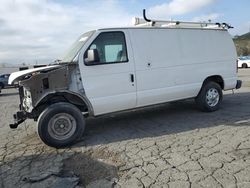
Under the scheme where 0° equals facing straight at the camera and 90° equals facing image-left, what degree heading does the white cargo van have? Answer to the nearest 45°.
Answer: approximately 45°
